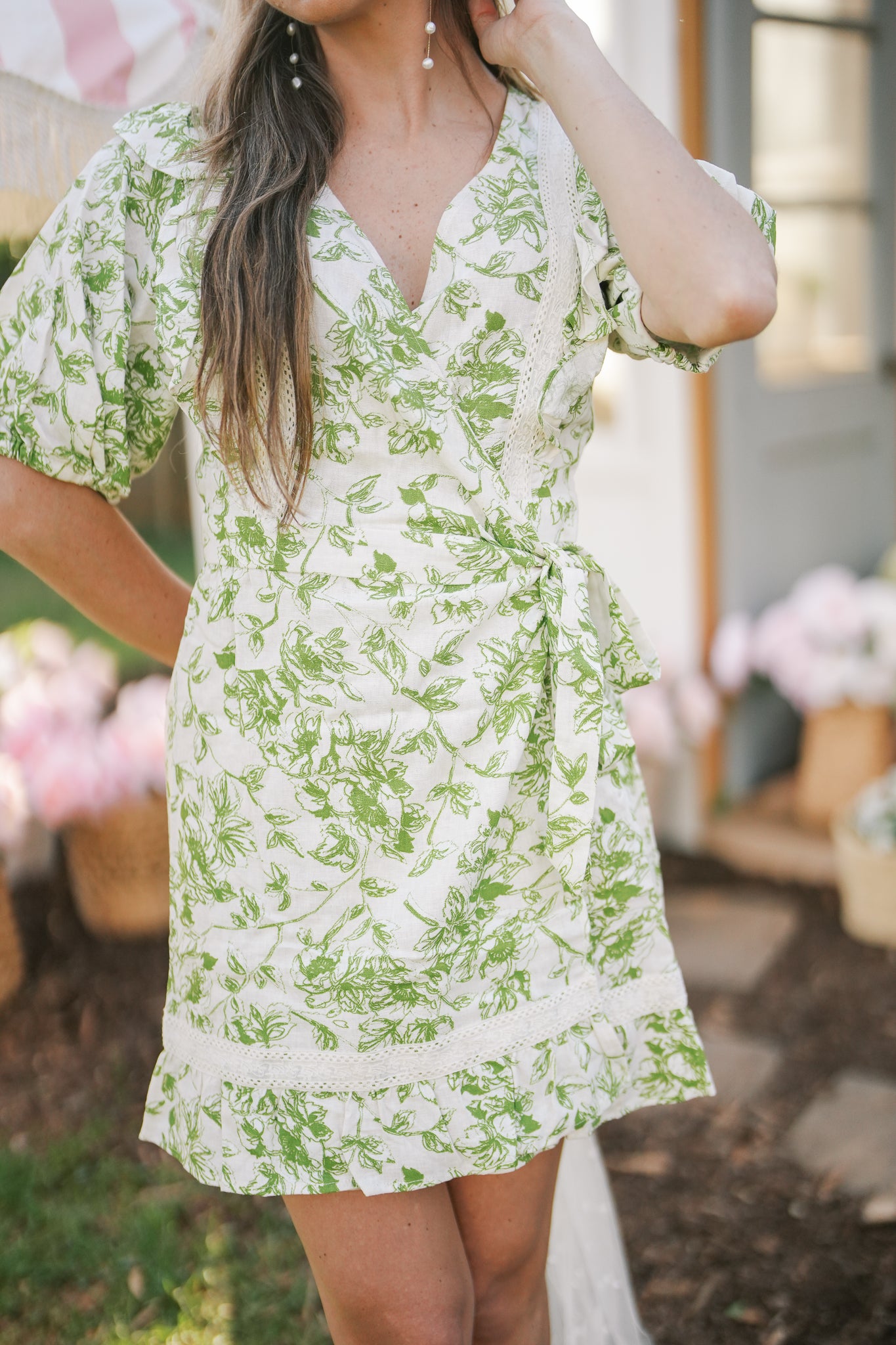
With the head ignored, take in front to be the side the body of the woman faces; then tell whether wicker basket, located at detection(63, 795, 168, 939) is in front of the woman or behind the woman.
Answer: behind

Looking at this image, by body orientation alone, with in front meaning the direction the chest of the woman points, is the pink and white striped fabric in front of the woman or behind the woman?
behind

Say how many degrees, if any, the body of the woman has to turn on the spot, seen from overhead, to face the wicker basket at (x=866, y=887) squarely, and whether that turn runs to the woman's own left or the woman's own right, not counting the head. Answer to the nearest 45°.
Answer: approximately 135° to the woman's own left

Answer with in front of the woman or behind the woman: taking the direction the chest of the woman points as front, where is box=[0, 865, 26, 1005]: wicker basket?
behind

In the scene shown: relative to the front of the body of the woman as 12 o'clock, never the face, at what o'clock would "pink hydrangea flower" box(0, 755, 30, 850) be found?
The pink hydrangea flower is roughly at 5 o'clock from the woman.

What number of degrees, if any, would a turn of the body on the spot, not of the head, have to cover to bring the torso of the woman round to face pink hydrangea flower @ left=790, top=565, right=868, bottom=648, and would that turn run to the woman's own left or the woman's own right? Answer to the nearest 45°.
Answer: approximately 135° to the woman's own left

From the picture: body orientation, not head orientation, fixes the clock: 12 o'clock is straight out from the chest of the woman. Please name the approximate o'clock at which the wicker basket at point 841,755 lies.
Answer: The wicker basket is roughly at 7 o'clock from the woman.

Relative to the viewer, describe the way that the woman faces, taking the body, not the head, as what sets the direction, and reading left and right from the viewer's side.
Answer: facing the viewer
